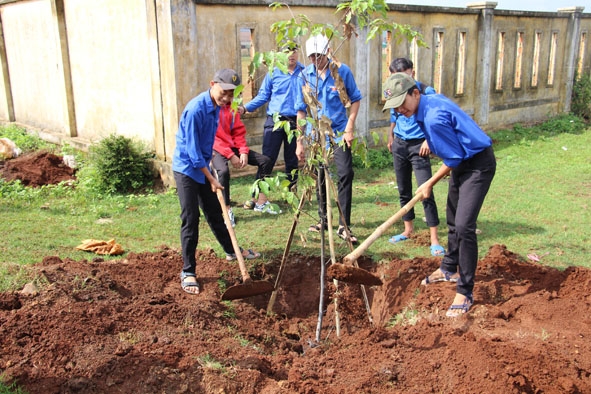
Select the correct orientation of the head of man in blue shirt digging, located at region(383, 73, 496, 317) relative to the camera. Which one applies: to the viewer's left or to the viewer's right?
to the viewer's left

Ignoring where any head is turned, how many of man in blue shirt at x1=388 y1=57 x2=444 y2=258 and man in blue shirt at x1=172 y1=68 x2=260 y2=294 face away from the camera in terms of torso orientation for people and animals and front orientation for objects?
0

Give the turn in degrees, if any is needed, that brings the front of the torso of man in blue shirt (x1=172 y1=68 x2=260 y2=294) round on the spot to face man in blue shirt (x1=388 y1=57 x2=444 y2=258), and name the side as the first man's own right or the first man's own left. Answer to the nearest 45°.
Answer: approximately 45° to the first man's own left

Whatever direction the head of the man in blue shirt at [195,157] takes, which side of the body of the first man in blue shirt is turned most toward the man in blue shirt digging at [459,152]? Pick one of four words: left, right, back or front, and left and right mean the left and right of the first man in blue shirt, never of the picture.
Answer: front

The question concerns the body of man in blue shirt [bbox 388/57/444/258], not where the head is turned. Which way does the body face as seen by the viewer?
toward the camera

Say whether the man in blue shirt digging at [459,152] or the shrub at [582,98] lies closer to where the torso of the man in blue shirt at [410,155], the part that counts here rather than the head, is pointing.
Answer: the man in blue shirt digging

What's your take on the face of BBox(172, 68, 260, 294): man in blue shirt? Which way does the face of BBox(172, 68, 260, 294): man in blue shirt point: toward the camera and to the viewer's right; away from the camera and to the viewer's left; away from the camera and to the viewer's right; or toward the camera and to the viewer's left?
toward the camera and to the viewer's right

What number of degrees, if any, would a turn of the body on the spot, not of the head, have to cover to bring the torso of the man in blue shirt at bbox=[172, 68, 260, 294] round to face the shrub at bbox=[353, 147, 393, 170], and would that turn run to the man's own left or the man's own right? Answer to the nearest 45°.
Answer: approximately 90° to the man's own left

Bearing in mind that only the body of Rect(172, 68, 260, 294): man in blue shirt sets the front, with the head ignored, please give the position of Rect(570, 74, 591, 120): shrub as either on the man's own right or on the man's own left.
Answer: on the man's own left

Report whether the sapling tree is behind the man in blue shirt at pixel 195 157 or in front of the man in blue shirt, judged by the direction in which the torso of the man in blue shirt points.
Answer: in front

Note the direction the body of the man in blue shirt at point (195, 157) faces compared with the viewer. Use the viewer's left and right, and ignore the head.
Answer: facing the viewer and to the right of the viewer

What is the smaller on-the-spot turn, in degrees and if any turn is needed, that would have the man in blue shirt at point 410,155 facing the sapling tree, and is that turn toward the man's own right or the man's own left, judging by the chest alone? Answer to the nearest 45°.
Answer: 0° — they already face it

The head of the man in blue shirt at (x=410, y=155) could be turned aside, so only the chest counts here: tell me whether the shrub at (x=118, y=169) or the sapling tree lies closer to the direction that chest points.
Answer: the sapling tree
